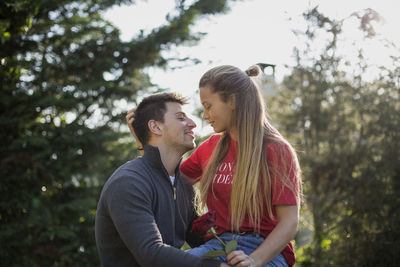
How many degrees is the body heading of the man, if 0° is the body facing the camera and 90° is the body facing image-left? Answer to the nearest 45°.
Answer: approximately 315°

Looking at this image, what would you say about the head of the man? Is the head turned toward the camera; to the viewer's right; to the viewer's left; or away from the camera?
to the viewer's right

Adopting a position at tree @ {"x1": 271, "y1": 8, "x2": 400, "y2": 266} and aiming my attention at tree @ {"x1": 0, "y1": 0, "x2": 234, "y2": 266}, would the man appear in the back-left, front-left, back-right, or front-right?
front-left

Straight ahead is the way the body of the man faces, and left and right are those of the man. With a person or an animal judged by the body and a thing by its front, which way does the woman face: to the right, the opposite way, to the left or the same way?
to the right

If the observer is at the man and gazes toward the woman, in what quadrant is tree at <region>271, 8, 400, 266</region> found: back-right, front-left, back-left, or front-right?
front-left

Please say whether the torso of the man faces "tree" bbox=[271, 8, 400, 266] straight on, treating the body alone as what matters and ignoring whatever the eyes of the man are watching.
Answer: no

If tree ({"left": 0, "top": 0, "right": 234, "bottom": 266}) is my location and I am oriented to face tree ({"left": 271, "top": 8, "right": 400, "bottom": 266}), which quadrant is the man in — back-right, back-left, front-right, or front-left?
front-right

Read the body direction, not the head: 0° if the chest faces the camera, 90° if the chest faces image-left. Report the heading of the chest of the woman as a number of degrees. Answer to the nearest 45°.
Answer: approximately 45°

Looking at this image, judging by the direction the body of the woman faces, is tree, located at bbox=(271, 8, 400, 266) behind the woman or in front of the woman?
behind

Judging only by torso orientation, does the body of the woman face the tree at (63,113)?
no

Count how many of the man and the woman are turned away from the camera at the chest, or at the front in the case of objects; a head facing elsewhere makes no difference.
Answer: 0
